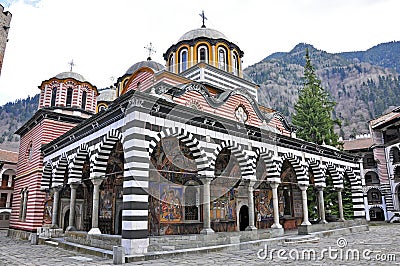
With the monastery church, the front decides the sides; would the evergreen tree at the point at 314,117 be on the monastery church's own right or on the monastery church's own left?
on the monastery church's own left
